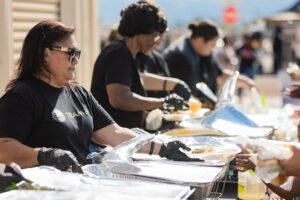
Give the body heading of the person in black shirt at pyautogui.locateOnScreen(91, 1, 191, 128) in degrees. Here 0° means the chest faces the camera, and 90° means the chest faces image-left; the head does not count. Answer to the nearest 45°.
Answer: approximately 270°

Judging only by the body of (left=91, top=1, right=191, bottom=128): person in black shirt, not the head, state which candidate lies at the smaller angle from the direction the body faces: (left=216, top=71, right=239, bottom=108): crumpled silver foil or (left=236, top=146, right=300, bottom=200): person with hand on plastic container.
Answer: the crumpled silver foil

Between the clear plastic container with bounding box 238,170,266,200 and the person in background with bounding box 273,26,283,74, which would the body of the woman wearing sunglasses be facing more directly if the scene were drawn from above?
the clear plastic container

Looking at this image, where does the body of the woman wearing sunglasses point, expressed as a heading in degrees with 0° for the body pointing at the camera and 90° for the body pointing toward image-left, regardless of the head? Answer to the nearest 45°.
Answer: approximately 315°

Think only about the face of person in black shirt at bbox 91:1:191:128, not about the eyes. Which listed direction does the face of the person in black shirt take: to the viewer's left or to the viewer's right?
to the viewer's right

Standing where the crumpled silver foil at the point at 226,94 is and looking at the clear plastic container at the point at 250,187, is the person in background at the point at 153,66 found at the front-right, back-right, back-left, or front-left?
back-right

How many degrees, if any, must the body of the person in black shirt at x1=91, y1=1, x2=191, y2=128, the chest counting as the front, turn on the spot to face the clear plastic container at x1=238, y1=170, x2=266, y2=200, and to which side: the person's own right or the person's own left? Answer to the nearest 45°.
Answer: approximately 45° to the person's own right
